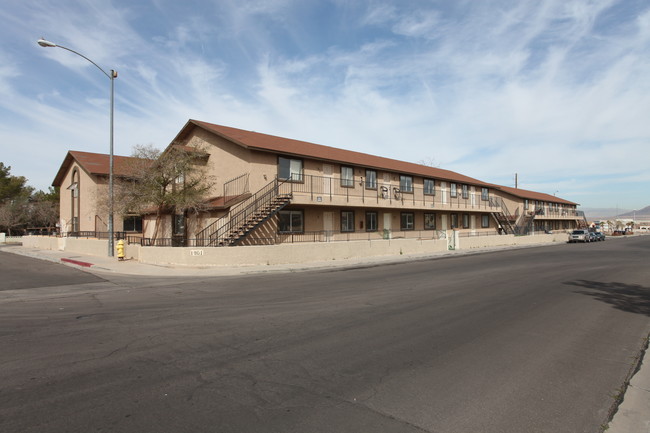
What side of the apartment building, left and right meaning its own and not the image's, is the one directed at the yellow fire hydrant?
right

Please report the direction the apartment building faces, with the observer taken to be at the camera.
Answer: facing the viewer and to the right of the viewer

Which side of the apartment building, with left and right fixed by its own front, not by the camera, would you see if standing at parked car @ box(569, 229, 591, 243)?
left

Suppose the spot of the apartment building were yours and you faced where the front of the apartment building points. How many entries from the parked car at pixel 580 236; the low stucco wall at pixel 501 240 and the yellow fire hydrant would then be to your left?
2

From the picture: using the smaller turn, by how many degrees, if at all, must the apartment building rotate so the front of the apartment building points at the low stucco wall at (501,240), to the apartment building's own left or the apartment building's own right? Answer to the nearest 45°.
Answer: approximately 90° to the apartment building's own left
